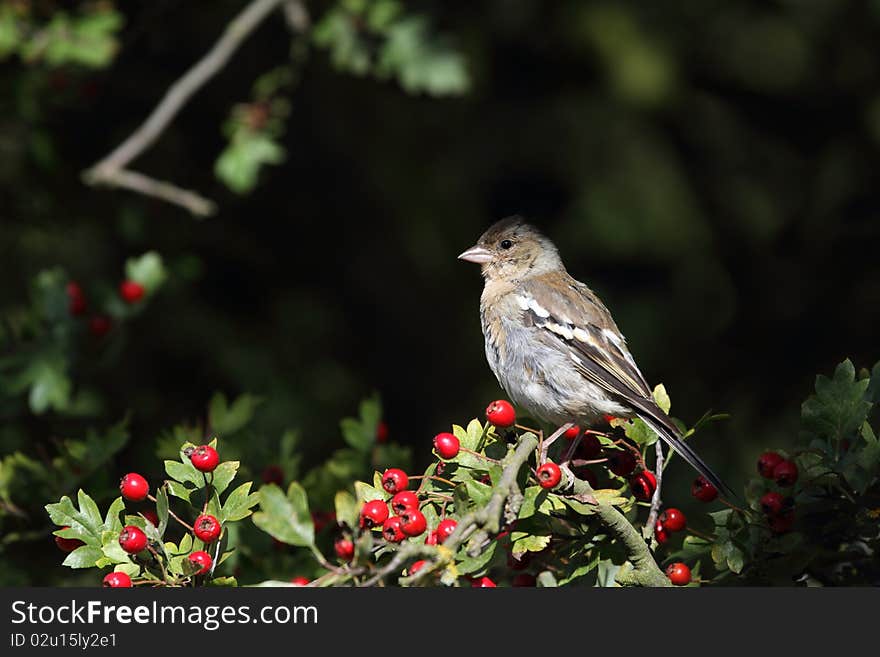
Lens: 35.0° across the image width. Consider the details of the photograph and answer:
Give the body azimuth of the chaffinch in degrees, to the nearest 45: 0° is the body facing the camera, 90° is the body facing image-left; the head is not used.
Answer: approximately 90°

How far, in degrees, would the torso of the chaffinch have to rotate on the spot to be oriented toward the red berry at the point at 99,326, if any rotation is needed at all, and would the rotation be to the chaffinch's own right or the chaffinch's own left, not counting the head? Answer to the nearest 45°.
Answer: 0° — it already faces it

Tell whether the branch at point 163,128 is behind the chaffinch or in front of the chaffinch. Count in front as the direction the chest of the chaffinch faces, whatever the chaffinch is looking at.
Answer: in front

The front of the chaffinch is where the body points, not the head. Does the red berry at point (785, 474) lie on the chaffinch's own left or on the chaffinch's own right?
on the chaffinch's own left
